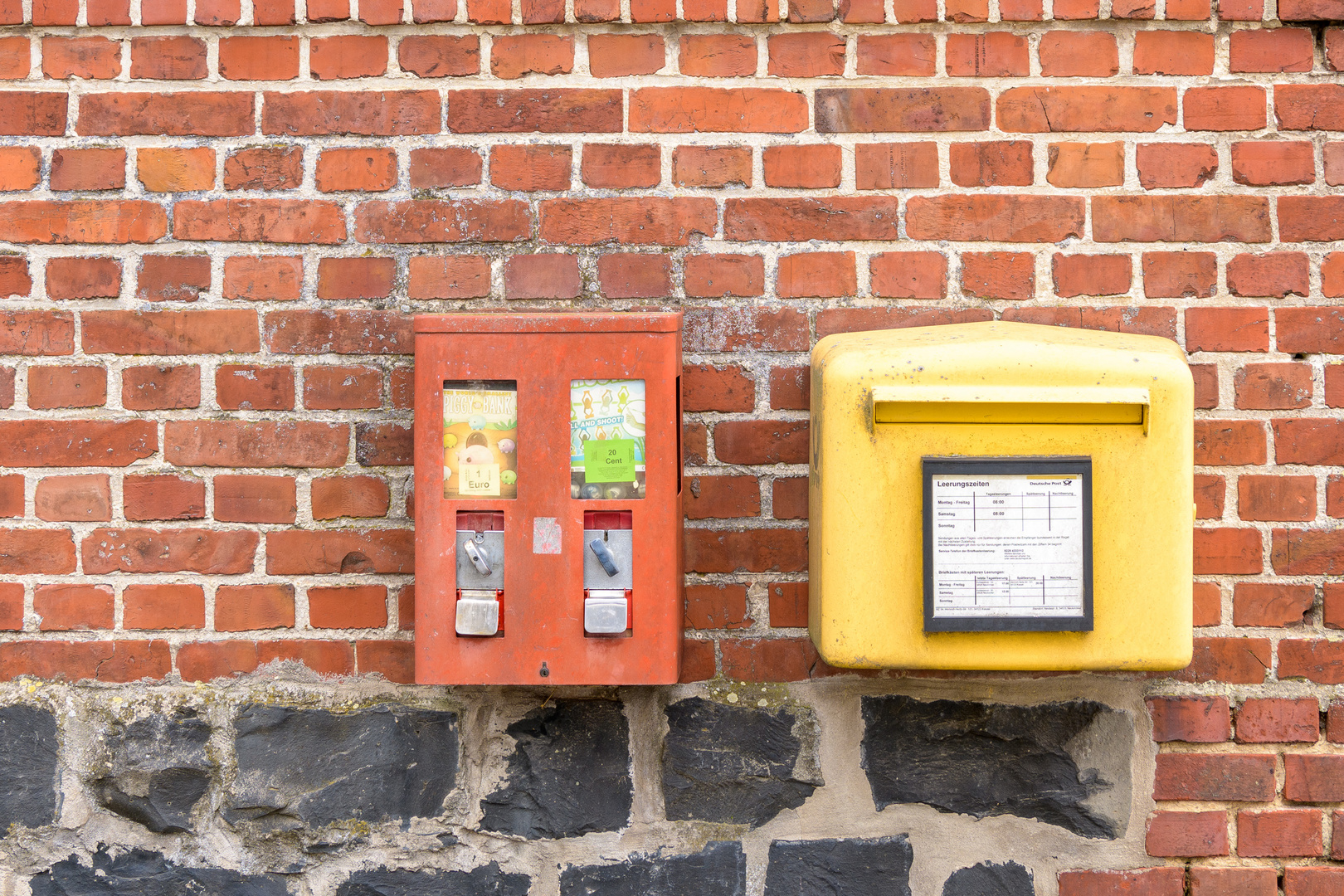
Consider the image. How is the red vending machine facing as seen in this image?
toward the camera

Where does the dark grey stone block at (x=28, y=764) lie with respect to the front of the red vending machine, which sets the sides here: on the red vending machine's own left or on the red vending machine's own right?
on the red vending machine's own right

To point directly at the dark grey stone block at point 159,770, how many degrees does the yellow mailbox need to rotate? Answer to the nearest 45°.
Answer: approximately 90° to its right

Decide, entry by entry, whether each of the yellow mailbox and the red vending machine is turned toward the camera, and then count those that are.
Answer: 2

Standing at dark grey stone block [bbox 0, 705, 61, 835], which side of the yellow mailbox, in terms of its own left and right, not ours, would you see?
right
